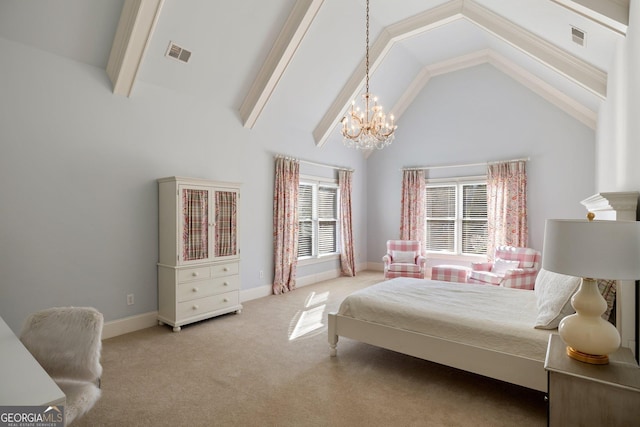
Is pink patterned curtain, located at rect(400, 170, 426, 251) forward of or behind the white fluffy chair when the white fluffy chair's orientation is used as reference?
behind

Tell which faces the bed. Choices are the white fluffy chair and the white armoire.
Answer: the white armoire

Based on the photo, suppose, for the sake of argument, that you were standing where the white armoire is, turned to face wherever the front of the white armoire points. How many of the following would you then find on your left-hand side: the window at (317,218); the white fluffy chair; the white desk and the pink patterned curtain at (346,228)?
2

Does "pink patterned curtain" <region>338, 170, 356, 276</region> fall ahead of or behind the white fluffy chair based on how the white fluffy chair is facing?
behind

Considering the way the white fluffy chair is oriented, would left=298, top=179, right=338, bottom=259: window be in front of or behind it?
behind

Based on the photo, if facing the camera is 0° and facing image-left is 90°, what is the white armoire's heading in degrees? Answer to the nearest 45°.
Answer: approximately 315°

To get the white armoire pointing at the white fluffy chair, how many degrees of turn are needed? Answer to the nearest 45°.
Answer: approximately 45° to its right
